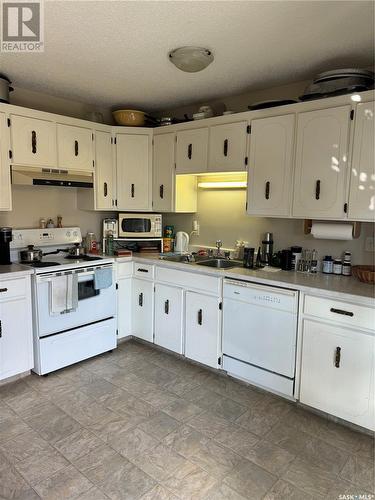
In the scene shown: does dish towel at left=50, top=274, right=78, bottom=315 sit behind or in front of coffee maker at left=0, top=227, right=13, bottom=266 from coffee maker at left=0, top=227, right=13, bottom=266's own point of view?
in front

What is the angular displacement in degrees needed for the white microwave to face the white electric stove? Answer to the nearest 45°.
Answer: approximately 45° to its right

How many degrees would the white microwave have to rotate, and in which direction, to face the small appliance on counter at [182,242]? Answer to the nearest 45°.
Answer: approximately 90° to its left

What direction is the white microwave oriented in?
toward the camera

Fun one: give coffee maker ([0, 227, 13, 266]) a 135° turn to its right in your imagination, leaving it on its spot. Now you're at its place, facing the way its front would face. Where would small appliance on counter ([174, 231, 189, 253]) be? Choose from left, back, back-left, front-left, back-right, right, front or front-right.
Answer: back

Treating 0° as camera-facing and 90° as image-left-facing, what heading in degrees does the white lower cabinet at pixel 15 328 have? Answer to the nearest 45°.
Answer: approximately 315°

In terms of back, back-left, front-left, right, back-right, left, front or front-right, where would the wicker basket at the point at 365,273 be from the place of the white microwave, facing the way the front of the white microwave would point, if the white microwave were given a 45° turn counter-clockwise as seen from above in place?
front

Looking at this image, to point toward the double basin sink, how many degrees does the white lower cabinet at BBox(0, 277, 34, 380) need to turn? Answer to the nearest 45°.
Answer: approximately 45° to its left

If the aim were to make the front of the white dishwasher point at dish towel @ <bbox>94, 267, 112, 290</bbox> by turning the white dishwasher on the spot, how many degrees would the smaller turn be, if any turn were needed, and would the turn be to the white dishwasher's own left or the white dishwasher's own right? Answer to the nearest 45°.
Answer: approximately 45° to the white dishwasher's own right

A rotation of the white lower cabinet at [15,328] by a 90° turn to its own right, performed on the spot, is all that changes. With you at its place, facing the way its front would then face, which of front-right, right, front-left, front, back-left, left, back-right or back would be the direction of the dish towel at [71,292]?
back-left

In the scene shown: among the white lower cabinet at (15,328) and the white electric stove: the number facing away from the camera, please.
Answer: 0
